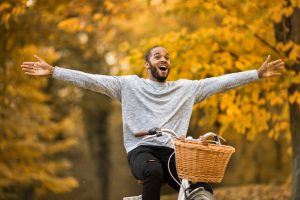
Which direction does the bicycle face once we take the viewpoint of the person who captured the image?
facing the viewer and to the right of the viewer

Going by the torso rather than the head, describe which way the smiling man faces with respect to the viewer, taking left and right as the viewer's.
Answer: facing the viewer

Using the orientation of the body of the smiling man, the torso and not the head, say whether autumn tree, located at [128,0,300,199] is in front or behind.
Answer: behind

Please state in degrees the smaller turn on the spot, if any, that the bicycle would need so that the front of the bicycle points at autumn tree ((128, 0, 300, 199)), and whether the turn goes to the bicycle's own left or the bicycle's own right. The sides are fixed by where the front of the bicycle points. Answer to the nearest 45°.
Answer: approximately 135° to the bicycle's own left
